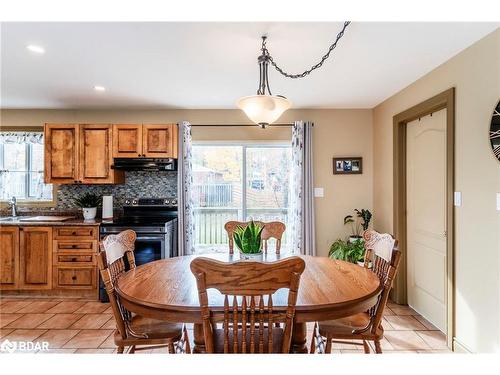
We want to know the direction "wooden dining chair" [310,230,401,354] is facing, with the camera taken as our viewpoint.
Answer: facing to the left of the viewer

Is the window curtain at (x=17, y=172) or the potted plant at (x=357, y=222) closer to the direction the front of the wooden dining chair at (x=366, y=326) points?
the window curtain

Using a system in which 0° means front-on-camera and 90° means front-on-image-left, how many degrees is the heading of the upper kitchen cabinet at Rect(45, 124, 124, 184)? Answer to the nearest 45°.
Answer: approximately 0°

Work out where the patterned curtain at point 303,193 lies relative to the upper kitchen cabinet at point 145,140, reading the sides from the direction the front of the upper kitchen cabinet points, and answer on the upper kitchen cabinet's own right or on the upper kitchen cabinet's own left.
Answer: on the upper kitchen cabinet's own left
